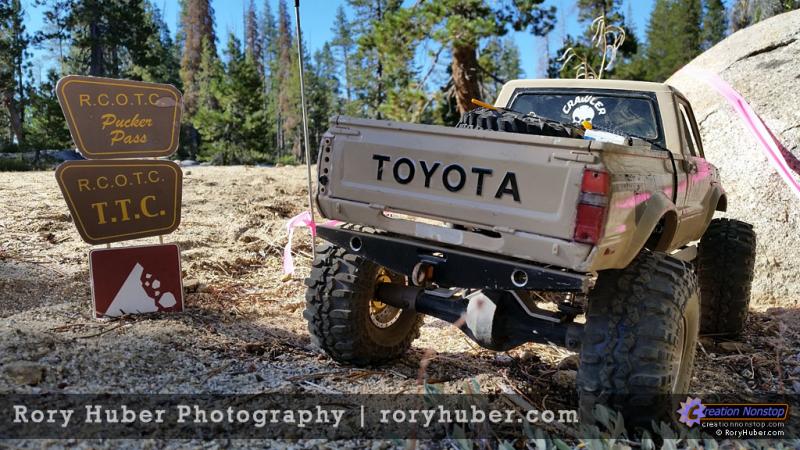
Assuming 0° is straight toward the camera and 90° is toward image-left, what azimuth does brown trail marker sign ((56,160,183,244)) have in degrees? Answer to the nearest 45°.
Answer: approximately 0°

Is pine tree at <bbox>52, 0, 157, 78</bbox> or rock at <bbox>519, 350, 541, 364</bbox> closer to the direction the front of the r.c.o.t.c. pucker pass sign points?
the rock

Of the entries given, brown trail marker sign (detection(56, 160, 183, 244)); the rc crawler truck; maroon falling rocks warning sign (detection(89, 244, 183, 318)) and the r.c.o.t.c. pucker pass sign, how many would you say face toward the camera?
3

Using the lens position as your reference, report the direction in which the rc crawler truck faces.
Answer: facing away from the viewer and to the right of the viewer

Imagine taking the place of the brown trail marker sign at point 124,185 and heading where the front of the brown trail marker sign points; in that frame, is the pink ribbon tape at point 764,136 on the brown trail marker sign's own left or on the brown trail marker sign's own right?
on the brown trail marker sign's own left

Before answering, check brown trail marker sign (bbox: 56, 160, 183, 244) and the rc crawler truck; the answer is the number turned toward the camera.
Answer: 1

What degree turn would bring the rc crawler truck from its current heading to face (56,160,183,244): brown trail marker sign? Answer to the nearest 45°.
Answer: approximately 135° to its left

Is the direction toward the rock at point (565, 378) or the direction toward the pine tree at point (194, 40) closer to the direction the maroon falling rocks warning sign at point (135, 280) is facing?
the rock

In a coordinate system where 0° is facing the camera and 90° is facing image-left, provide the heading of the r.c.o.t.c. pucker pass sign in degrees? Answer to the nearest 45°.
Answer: approximately 0°

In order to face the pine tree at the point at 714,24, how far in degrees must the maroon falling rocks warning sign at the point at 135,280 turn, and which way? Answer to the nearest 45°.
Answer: approximately 135° to its left

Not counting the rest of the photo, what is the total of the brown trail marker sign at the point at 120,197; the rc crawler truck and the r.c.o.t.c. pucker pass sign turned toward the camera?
2

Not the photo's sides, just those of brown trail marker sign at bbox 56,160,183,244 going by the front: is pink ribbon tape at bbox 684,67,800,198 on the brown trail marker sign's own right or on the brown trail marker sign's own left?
on the brown trail marker sign's own left
